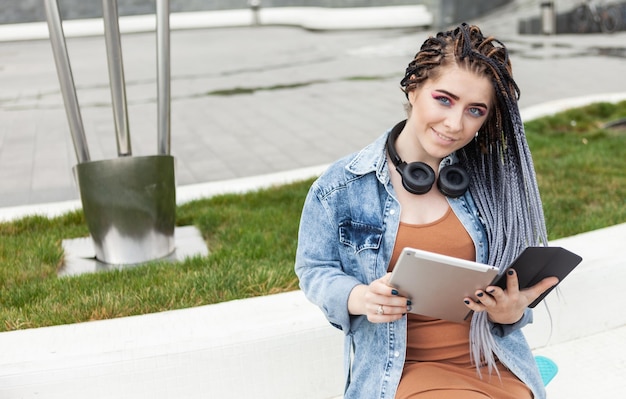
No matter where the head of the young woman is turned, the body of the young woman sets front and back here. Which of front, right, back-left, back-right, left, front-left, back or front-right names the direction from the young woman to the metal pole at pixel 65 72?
back

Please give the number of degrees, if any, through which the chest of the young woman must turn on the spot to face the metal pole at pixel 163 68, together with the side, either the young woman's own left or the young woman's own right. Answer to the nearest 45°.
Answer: approximately 180°

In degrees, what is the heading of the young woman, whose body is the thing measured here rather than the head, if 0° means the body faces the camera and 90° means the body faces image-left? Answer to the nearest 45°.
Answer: approximately 315°

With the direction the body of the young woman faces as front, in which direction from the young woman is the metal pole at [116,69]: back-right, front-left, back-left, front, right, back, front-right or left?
back
